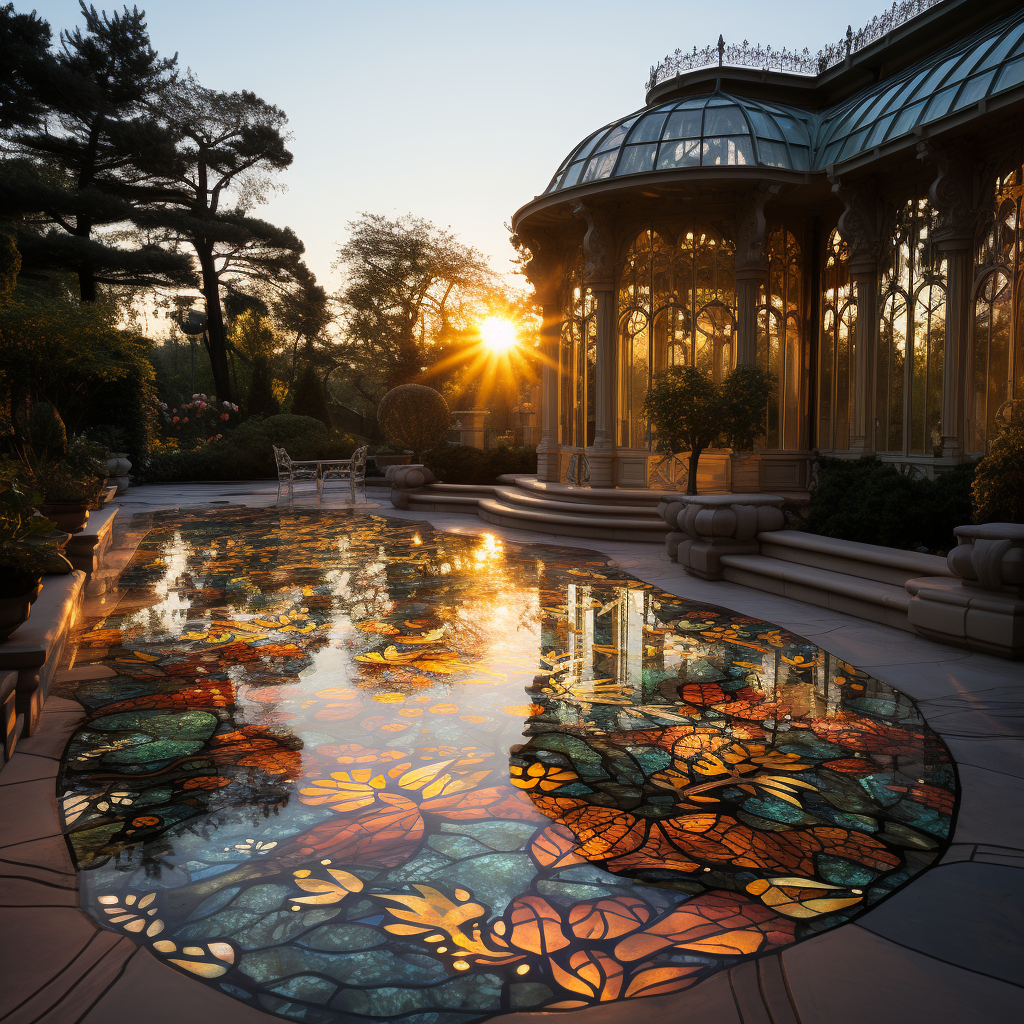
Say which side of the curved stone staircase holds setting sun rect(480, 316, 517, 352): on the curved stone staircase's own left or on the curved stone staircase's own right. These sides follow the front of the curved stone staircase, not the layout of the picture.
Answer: on the curved stone staircase's own right

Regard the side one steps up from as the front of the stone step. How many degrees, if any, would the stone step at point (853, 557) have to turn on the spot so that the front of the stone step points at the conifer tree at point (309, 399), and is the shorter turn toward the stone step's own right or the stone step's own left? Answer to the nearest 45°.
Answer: approximately 90° to the stone step's own right

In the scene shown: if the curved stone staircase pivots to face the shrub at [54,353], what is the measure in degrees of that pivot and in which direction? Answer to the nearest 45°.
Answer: approximately 45° to its right

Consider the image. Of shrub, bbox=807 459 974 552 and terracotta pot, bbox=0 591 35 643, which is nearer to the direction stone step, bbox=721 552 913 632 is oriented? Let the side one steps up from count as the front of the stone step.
the terracotta pot

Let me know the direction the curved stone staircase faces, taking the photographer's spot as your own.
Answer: facing the viewer and to the left of the viewer

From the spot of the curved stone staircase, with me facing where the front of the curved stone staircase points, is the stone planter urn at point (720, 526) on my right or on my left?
on my left

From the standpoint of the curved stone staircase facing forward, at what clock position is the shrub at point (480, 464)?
The shrub is roughly at 4 o'clock from the curved stone staircase.

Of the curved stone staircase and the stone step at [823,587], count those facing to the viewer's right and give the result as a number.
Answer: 0

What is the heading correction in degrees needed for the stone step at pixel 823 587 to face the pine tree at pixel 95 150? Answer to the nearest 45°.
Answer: approximately 90° to its right

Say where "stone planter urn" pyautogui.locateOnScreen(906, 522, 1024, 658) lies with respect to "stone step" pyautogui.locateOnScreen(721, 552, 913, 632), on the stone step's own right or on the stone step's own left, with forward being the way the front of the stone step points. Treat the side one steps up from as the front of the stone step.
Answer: on the stone step's own left

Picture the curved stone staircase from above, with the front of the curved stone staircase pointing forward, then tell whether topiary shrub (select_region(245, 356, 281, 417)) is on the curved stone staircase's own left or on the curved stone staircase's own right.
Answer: on the curved stone staircase's own right

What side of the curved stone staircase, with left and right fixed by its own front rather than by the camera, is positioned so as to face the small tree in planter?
left

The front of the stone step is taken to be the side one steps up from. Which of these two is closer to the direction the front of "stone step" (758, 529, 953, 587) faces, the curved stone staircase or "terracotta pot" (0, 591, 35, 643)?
the terracotta pot

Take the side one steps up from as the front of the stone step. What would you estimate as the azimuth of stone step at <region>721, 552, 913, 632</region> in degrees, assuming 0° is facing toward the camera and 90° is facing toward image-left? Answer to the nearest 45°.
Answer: approximately 45°
